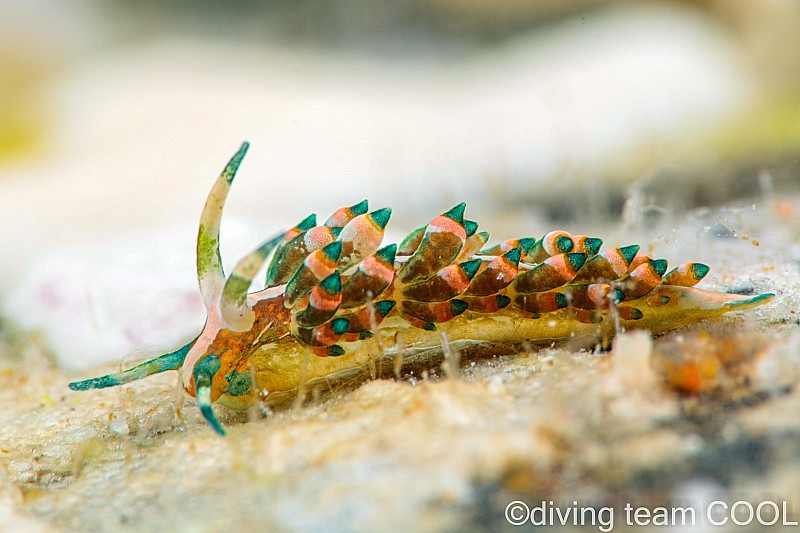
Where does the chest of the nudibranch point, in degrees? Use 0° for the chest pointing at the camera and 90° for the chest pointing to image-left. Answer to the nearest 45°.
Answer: approximately 90°
